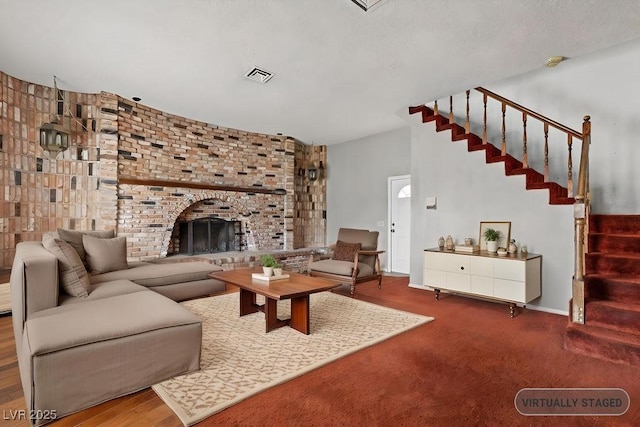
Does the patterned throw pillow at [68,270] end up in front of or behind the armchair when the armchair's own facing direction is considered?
in front

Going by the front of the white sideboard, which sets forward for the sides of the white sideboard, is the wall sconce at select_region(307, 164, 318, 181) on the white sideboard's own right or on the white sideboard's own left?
on the white sideboard's own right

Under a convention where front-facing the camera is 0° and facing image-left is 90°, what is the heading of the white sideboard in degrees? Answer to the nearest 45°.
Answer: approximately 45°

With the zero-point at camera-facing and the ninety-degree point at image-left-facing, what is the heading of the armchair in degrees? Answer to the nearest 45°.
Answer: approximately 45°

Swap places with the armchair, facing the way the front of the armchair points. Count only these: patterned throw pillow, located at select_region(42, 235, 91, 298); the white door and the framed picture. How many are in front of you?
1

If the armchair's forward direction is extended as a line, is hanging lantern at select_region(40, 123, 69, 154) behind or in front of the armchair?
in front

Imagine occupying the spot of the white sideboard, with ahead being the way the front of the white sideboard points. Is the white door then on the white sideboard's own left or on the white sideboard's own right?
on the white sideboard's own right

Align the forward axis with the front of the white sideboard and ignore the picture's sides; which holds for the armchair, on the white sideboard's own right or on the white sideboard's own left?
on the white sideboard's own right

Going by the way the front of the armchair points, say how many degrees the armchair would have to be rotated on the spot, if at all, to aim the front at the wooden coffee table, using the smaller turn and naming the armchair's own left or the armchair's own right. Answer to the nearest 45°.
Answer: approximately 45° to the armchair's own left
